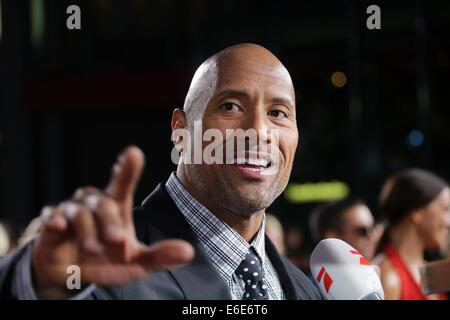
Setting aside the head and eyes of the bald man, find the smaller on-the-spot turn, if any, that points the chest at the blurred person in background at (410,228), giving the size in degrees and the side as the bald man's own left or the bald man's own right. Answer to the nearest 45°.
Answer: approximately 90° to the bald man's own left

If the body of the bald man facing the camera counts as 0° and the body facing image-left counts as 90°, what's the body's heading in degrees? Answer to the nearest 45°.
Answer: approximately 315°

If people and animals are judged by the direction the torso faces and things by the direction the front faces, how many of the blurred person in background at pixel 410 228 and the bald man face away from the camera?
0
